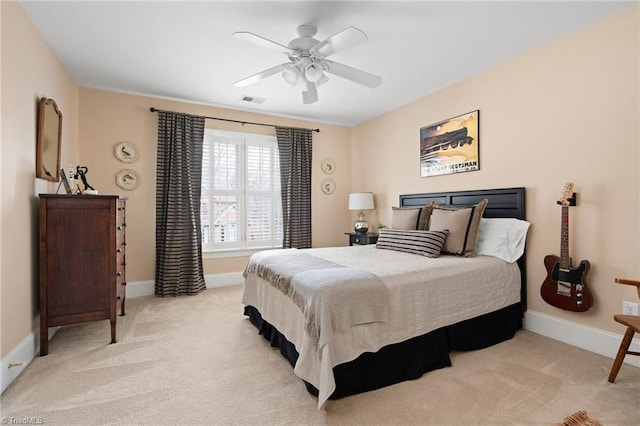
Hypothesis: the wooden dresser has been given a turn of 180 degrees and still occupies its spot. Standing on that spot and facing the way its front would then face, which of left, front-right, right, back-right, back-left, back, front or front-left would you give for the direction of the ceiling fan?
back-left

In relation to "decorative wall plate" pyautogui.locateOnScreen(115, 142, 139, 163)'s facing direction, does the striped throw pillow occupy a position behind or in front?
in front

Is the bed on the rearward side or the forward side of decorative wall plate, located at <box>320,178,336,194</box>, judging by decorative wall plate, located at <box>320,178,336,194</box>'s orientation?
on the forward side

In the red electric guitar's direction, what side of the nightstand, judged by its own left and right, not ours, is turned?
left

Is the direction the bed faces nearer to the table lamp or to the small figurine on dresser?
the small figurine on dresser

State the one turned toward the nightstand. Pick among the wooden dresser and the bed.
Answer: the wooden dresser

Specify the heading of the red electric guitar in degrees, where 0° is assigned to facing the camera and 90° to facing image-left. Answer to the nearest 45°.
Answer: approximately 45°

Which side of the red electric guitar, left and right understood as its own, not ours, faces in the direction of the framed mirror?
front

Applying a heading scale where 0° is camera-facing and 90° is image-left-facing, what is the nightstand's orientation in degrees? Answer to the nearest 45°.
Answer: approximately 45°

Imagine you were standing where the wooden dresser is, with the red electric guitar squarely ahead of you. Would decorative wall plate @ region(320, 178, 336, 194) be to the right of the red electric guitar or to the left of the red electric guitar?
left

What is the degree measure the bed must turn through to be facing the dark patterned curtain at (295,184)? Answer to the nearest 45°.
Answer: approximately 90° to its right

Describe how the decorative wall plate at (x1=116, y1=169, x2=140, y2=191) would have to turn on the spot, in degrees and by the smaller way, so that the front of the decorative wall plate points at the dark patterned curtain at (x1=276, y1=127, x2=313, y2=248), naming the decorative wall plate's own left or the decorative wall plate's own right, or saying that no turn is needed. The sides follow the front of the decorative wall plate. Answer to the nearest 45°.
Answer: approximately 90° to the decorative wall plate's own left

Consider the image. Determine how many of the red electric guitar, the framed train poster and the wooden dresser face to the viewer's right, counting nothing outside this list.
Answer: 1
